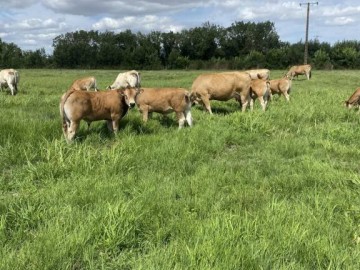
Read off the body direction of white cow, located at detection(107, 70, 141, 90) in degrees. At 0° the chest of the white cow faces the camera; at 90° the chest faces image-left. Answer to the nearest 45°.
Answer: approximately 90°

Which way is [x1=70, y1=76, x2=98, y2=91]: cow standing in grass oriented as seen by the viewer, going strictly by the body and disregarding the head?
to the viewer's left

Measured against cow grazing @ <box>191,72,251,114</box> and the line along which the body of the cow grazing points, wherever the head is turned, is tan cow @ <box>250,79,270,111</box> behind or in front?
behind

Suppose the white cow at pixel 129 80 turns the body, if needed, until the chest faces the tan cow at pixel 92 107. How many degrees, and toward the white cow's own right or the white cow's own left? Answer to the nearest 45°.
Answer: approximately 90° to the white cow's own left

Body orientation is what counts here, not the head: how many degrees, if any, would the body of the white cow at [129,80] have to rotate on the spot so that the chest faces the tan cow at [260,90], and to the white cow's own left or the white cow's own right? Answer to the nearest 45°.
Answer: approximately 135° to the white cow's own left

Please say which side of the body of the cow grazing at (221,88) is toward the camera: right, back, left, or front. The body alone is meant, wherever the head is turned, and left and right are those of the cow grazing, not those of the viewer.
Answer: left

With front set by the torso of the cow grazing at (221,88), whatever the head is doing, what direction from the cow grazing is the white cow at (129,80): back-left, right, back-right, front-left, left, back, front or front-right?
front-right
